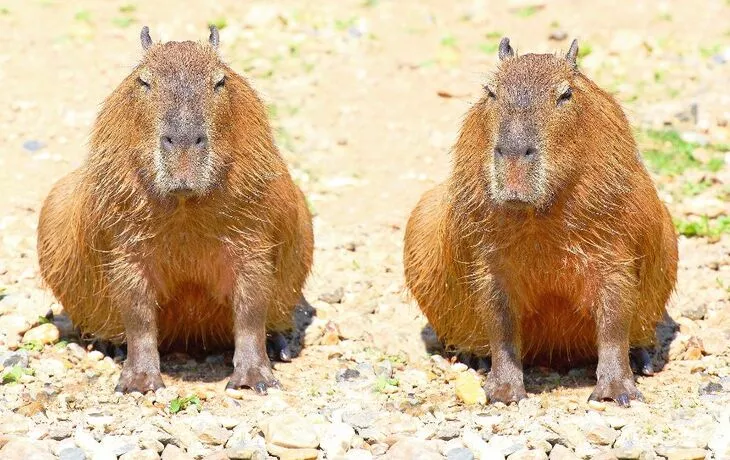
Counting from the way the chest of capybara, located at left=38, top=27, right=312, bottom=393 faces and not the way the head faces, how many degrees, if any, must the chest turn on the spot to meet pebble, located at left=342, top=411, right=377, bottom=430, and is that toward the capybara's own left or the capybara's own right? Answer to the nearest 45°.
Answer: approximately 45° to the capybara's own left

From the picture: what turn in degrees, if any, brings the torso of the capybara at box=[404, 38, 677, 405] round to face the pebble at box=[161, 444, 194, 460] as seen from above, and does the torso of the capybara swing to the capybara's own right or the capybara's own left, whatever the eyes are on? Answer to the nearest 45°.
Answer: approximately 45° to the capybara's own right

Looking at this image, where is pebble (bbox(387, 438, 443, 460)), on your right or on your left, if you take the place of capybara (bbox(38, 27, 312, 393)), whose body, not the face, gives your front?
on your left

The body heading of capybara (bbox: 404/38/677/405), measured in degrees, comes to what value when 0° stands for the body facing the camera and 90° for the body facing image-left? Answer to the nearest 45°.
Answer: approximately 0°

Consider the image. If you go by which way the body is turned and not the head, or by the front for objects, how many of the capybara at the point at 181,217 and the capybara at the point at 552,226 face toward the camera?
2

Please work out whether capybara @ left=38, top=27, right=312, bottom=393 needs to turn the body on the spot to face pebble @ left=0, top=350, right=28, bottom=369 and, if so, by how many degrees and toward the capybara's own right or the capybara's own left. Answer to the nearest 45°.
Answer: approximately 135° to the capybara's own right

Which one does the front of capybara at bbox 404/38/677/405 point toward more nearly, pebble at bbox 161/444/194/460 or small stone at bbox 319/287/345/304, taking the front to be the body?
the pebble

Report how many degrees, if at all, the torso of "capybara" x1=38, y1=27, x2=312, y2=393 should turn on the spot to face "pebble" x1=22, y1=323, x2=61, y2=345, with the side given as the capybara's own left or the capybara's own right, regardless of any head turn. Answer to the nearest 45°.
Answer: approximately 135° to the capybara's own right
